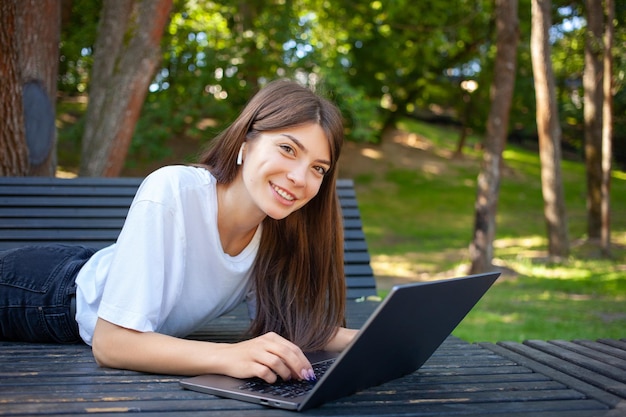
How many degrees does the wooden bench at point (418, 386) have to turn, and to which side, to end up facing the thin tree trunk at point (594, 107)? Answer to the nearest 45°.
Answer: approximately 180°

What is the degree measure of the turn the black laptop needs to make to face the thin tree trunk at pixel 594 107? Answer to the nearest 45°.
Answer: approximately 45° to its right

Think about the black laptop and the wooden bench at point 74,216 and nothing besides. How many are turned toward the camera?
1

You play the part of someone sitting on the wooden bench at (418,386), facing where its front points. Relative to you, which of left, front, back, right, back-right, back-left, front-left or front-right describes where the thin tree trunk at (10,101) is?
back-right

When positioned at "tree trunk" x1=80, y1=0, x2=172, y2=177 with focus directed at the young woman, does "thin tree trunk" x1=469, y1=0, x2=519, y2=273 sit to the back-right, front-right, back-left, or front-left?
back-left

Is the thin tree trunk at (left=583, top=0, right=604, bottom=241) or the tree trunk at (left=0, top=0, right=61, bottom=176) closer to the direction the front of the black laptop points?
the tree trunk

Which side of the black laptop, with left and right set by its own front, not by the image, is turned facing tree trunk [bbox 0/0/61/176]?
front

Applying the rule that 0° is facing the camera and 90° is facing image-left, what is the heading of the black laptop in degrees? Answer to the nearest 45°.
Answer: approximately 135°

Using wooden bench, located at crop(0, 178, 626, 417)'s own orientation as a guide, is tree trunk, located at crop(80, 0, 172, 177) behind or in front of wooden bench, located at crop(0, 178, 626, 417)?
behind

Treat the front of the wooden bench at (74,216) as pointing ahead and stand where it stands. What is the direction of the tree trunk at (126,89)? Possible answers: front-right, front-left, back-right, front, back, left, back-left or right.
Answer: back

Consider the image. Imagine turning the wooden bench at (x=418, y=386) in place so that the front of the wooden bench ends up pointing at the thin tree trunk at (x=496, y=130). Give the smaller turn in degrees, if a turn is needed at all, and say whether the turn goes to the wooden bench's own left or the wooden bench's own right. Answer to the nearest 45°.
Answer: approximately 180°

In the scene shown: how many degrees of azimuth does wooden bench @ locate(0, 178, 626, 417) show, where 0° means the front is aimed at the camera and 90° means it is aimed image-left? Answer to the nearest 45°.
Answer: approximately 0°

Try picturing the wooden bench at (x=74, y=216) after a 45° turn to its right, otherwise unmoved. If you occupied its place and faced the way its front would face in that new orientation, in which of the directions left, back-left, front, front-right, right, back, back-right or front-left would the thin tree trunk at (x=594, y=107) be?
back
